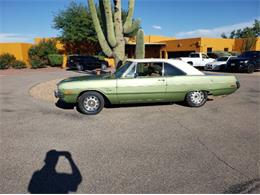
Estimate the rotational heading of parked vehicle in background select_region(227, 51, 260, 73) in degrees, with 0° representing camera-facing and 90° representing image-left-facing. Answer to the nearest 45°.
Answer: approximately 45°

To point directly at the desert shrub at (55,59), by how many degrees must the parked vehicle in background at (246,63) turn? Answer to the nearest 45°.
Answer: approximately 45° to its right

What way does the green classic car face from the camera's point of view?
to the viewer's left

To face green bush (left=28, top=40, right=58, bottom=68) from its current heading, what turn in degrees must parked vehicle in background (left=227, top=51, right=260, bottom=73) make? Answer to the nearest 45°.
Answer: approximately 45° to its right
